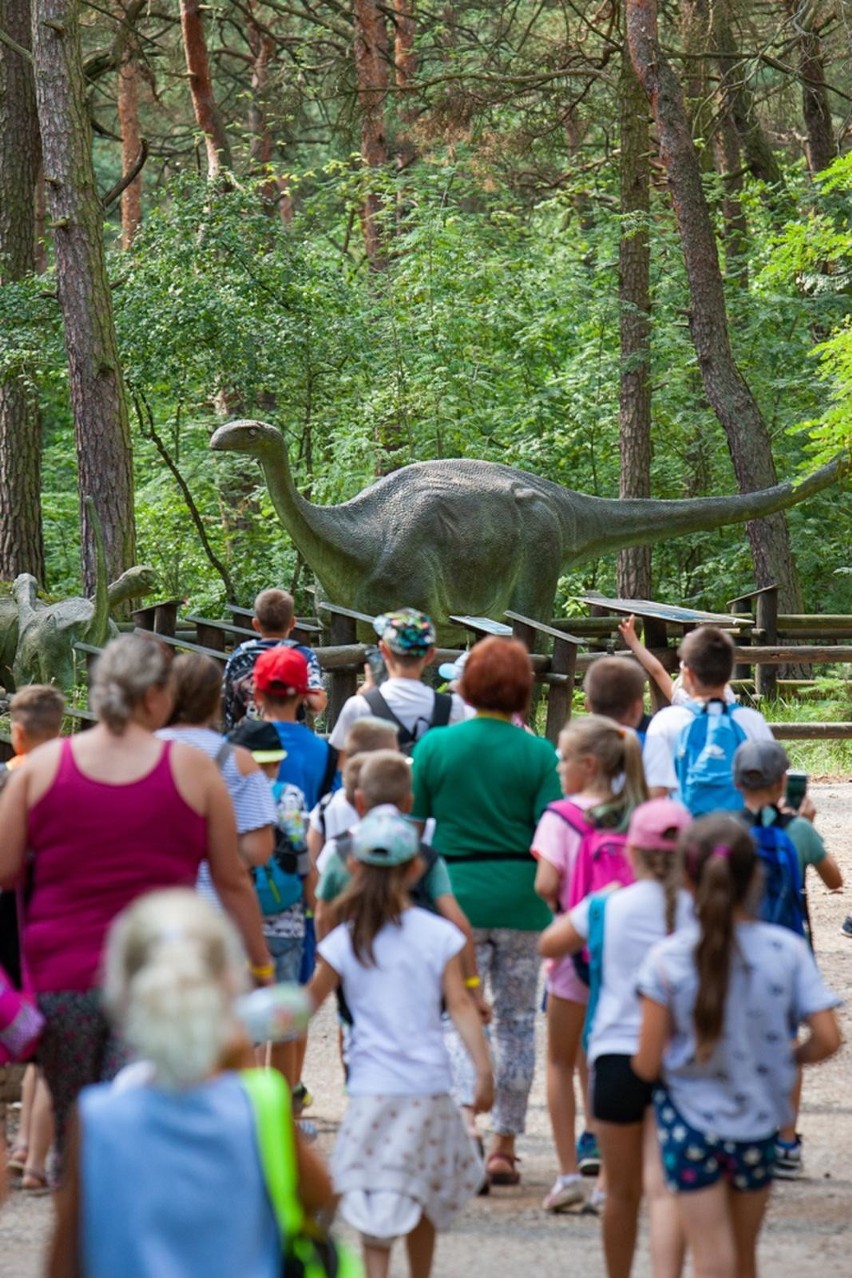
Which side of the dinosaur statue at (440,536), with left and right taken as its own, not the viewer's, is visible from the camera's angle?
left

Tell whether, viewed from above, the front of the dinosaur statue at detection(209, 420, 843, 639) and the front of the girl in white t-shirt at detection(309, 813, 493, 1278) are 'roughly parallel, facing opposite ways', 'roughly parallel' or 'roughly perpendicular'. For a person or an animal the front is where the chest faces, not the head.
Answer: roughly perpendicular

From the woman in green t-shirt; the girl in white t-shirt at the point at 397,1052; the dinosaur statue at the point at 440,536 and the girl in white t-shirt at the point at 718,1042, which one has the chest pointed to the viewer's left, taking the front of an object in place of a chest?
the dinosaur statue

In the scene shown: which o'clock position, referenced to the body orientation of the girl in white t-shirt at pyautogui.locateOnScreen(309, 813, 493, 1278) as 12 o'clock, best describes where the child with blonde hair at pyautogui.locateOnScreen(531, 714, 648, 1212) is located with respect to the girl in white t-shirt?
The child with blonde hair is roughly at 1 o'clock from the girl in white t-shirt.

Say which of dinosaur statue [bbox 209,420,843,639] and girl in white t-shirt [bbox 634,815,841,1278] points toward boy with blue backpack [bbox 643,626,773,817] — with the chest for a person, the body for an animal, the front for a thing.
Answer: the girl in white t-shirt

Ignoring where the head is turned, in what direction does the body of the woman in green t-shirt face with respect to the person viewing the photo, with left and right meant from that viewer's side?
facing away from the viewer

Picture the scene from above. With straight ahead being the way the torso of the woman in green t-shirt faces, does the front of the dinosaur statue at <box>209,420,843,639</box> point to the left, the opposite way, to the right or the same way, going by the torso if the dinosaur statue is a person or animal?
to the left

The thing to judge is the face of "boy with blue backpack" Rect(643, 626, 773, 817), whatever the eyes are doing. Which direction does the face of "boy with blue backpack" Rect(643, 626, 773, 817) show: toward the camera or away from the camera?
away from the camera

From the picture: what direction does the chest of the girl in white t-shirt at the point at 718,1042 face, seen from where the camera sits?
away from the camera

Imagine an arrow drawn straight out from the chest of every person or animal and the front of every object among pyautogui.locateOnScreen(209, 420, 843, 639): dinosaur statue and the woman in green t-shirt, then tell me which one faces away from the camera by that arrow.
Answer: the woman in green t-shirt

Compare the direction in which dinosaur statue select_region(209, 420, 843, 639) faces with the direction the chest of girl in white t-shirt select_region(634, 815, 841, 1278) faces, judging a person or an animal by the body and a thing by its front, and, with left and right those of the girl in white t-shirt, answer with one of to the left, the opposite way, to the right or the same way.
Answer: to the left

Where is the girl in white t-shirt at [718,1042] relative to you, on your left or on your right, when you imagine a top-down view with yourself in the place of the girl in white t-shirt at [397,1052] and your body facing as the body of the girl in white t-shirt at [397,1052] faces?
on your right

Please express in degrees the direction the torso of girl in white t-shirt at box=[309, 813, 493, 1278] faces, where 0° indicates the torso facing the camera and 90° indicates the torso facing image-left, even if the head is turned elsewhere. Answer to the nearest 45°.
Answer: approximately 180°

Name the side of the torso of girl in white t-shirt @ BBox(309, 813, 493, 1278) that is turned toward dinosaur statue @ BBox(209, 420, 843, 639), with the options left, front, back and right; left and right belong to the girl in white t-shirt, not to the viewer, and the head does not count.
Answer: front

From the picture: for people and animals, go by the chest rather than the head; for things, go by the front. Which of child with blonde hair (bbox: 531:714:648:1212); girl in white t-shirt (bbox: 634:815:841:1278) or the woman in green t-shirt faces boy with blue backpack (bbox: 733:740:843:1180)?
the girl in white t-shirt

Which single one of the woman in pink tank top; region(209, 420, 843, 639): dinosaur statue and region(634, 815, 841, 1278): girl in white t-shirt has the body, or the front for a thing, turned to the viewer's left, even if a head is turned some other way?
the dinosaur statue

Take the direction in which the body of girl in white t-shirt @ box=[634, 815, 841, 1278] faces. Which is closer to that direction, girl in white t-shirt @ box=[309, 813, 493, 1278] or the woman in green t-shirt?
the woman in green t-shirt

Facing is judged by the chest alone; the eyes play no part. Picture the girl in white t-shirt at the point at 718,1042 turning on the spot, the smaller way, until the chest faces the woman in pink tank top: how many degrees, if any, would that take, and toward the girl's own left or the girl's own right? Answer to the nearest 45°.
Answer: approximately 90° to the girl's own left

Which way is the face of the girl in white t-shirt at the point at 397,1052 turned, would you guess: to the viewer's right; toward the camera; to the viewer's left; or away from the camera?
away from the camera
